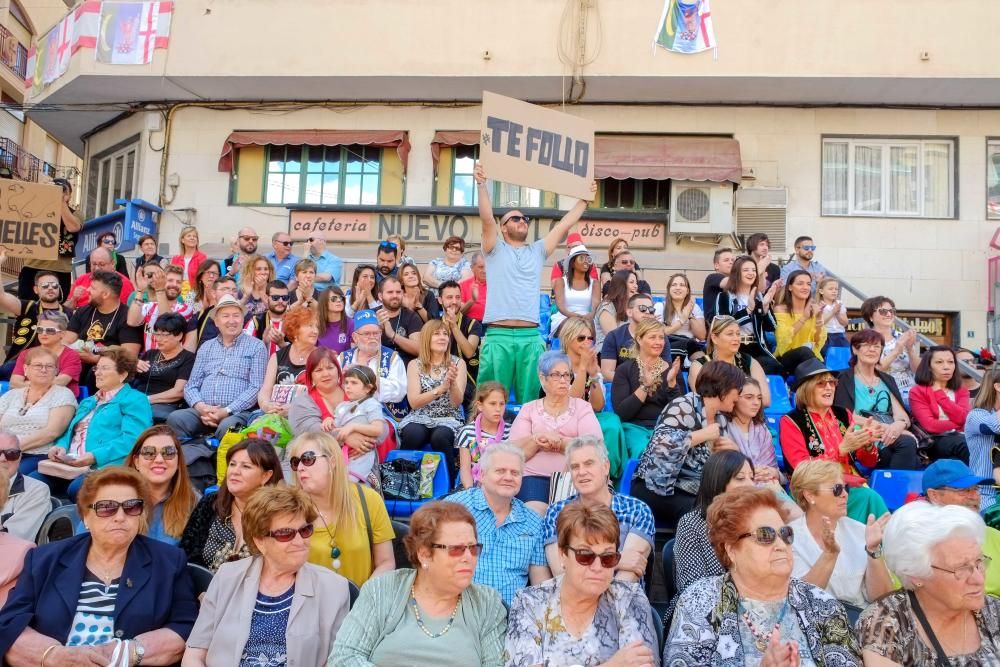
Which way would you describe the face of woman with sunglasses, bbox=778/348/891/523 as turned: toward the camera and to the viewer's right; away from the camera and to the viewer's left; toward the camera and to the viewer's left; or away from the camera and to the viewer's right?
toward the camera and to the viewer's right

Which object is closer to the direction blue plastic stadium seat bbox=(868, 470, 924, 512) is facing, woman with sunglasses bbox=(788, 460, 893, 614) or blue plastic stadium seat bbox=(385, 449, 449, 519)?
the woman with sunglasses

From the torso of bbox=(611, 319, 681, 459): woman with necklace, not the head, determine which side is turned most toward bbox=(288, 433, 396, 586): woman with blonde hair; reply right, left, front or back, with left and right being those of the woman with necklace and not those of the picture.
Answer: right

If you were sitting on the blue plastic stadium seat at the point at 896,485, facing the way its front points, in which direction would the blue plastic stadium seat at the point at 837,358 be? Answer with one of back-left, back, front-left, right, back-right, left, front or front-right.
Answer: back

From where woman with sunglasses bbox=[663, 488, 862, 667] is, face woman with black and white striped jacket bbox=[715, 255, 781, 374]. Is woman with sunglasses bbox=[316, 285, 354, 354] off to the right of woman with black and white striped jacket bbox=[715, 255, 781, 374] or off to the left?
left

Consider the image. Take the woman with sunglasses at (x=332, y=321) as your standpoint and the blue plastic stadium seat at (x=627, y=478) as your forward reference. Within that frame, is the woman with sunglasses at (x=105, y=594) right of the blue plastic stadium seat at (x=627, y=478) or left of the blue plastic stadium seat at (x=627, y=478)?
right

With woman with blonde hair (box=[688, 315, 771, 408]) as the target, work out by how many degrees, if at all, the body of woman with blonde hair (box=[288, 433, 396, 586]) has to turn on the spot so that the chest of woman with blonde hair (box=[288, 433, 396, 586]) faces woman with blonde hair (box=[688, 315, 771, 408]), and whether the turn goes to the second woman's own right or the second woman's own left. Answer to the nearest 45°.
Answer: approximately 180°

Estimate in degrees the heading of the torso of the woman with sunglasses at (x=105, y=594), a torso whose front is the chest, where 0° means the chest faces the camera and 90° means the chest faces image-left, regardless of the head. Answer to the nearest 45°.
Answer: approximately 0°
